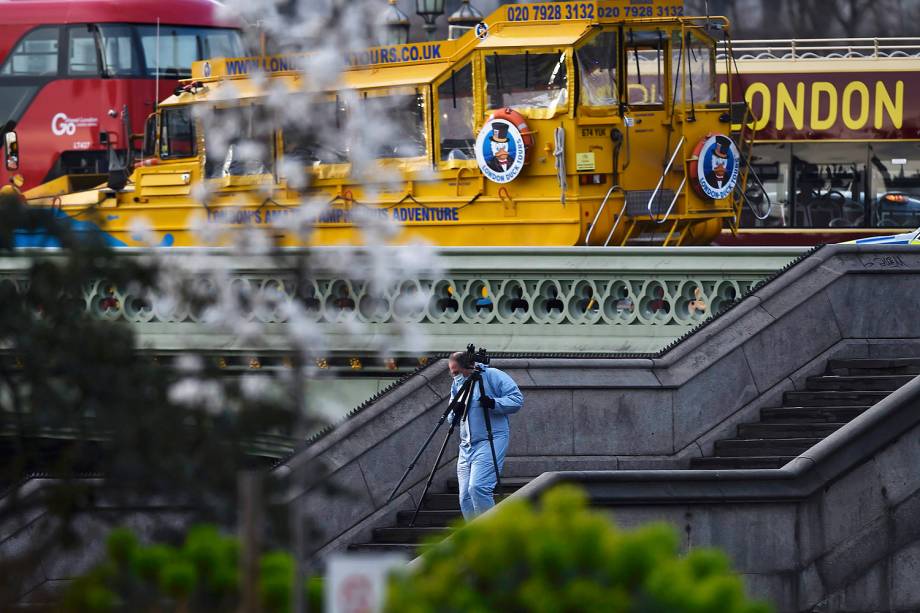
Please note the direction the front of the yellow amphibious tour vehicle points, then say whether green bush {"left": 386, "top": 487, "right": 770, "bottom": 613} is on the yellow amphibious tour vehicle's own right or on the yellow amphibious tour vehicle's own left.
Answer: on the yellow amphibious tour vehicle's own left

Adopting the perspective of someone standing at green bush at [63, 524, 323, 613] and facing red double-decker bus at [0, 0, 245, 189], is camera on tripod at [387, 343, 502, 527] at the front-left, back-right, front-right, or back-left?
front-right

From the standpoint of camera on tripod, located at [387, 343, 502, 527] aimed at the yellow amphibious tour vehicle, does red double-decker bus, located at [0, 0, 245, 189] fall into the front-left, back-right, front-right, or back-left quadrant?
front-left

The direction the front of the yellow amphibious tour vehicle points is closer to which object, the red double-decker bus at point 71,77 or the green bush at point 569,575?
the red double-decker bus

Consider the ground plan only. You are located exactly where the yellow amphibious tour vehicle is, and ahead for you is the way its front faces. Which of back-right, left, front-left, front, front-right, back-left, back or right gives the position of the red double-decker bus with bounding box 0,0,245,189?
front

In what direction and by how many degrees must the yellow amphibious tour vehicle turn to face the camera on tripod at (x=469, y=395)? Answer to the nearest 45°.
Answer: approximately 135° to its left

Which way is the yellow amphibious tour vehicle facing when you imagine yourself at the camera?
facing away from the viewer and to the left of the viewer
